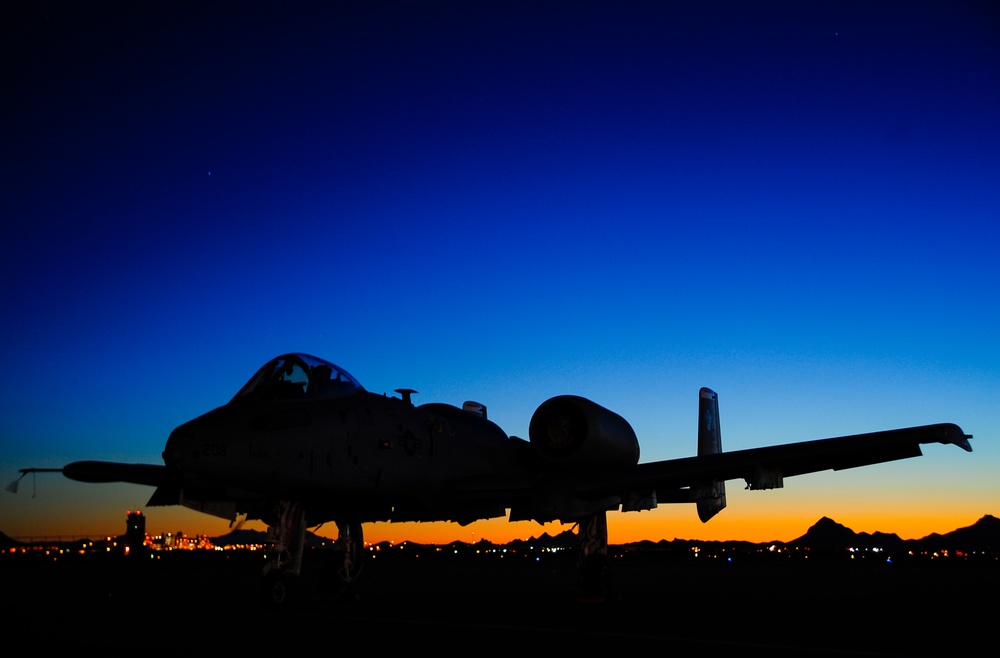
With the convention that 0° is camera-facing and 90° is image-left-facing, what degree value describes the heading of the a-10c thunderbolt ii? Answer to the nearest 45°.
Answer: approximately 45°
